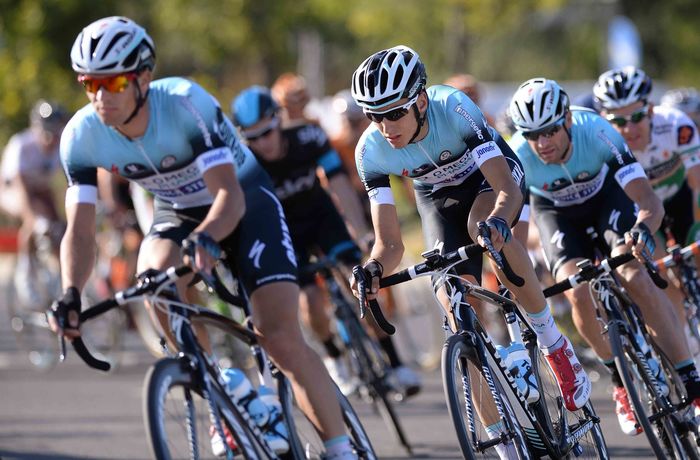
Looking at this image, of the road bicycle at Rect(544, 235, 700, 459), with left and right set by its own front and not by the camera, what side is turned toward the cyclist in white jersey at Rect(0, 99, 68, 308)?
right

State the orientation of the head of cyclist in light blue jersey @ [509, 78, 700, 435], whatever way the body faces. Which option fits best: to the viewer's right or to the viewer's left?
to the viewer's left

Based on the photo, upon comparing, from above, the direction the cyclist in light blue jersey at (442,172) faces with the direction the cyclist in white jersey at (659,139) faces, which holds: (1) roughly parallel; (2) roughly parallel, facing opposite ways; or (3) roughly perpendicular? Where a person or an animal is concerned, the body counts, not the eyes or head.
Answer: roughly parallel

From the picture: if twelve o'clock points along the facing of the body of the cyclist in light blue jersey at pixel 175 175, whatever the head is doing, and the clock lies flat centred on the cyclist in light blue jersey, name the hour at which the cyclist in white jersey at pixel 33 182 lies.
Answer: The cyclist in white jersey is roughly at 4 o'clock from the cyclist in light blue jersey.

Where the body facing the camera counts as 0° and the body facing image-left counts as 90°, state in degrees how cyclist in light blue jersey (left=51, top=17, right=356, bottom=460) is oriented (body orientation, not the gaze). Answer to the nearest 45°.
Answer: approximately 45°

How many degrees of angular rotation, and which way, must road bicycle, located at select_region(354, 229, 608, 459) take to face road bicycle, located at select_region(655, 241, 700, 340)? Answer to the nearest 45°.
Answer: approximately 180°

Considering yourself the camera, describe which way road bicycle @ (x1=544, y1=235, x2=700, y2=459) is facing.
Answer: facing the viewer and to the left of the viewer

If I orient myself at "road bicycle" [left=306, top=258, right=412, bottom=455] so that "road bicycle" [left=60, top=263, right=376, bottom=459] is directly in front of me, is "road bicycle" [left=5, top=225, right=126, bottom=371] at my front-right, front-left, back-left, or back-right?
back-right

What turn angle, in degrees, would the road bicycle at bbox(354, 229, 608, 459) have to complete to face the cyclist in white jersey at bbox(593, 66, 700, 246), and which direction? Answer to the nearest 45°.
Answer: approximately 180°

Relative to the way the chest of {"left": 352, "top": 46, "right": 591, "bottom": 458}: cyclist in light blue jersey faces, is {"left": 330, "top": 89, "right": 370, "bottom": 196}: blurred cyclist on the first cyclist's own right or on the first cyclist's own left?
on the first cyclist's own right

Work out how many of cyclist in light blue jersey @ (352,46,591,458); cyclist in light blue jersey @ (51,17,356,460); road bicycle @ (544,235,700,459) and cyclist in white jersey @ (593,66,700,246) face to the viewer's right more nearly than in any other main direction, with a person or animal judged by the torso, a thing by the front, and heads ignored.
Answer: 0

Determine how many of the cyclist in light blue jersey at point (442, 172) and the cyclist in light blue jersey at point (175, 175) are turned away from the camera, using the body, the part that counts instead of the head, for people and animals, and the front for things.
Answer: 0

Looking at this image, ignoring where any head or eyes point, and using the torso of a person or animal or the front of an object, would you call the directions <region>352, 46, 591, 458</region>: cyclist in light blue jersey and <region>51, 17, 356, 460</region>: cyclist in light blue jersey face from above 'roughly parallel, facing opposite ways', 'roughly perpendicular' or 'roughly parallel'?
roughly parallel

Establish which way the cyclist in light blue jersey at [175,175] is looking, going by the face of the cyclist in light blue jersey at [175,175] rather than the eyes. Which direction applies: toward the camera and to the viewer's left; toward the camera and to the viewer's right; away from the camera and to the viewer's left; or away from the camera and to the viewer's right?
toward the camera and to the viewer's left

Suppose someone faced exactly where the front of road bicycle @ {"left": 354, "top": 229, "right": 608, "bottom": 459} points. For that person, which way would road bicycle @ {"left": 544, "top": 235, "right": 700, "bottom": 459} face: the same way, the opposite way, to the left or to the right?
the same way

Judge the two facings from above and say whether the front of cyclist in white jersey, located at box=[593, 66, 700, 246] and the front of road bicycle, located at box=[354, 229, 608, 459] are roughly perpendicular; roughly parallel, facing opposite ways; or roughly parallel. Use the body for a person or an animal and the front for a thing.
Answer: roughly parallel

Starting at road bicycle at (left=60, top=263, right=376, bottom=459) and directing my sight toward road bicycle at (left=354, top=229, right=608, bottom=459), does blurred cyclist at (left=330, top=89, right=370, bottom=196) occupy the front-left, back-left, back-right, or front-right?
front-left

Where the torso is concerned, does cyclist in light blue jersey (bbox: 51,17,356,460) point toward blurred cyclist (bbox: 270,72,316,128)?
no

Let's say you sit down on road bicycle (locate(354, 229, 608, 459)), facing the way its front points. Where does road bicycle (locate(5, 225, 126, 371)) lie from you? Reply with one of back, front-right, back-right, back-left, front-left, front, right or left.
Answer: right

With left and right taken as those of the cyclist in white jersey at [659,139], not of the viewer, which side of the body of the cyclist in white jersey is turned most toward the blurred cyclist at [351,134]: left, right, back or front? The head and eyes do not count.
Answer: right
